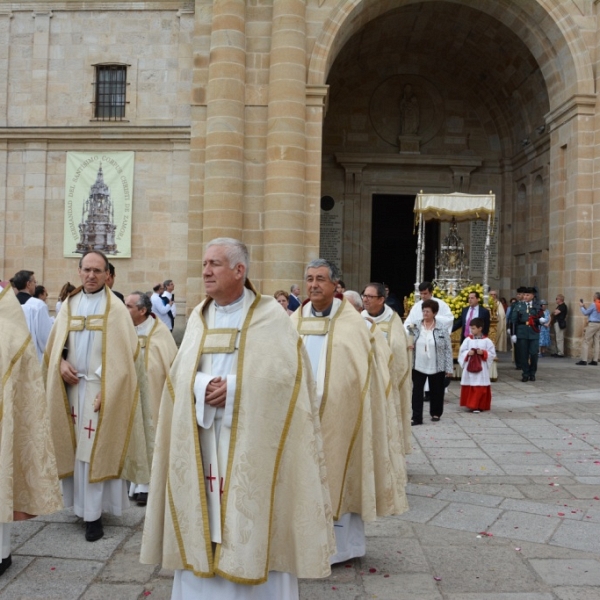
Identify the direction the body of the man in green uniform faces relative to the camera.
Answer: toward the camera

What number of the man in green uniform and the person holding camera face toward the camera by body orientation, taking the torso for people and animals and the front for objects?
1

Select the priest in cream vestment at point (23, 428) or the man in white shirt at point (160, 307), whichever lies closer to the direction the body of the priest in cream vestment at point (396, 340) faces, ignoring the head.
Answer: the priest in cream vestment

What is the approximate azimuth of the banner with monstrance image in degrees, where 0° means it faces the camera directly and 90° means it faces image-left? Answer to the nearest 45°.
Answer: approximately 0°

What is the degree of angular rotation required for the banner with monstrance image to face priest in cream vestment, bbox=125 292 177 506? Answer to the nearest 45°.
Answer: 0° — it already faces them

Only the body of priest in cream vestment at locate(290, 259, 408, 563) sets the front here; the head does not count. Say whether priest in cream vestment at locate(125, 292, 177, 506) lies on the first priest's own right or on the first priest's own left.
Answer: on the first priest's own right

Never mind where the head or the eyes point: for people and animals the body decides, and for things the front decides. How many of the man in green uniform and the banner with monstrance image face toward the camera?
2

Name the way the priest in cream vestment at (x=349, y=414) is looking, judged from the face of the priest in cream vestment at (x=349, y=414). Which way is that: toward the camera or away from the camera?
toward the camera

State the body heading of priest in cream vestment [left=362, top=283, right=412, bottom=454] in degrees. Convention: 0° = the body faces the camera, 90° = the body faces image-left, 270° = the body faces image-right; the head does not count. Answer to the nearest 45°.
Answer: approximately 45°

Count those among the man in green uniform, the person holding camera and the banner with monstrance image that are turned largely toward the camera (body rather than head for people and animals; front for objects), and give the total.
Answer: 2

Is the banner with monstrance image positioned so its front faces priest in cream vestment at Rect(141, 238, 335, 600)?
yes

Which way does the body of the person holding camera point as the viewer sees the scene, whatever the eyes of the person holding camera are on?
to the viewer's left

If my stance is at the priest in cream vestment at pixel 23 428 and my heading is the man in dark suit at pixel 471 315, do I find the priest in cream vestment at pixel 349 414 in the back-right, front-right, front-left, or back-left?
front-right

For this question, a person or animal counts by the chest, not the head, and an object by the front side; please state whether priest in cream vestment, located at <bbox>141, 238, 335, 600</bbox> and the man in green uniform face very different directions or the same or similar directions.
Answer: same or similar directions

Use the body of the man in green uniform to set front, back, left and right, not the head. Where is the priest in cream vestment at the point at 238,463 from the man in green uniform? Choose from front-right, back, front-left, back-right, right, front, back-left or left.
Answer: front

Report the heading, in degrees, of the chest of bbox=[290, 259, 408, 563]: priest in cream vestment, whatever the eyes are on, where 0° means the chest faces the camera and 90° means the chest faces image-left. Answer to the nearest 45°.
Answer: approximately 45°

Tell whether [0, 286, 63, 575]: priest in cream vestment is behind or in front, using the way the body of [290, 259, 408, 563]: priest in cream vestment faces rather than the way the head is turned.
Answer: in front

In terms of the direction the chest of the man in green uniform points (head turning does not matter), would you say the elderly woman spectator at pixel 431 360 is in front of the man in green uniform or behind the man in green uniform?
in front

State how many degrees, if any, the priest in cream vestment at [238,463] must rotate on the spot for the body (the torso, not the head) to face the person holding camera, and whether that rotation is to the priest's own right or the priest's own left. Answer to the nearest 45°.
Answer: approximately 180°
